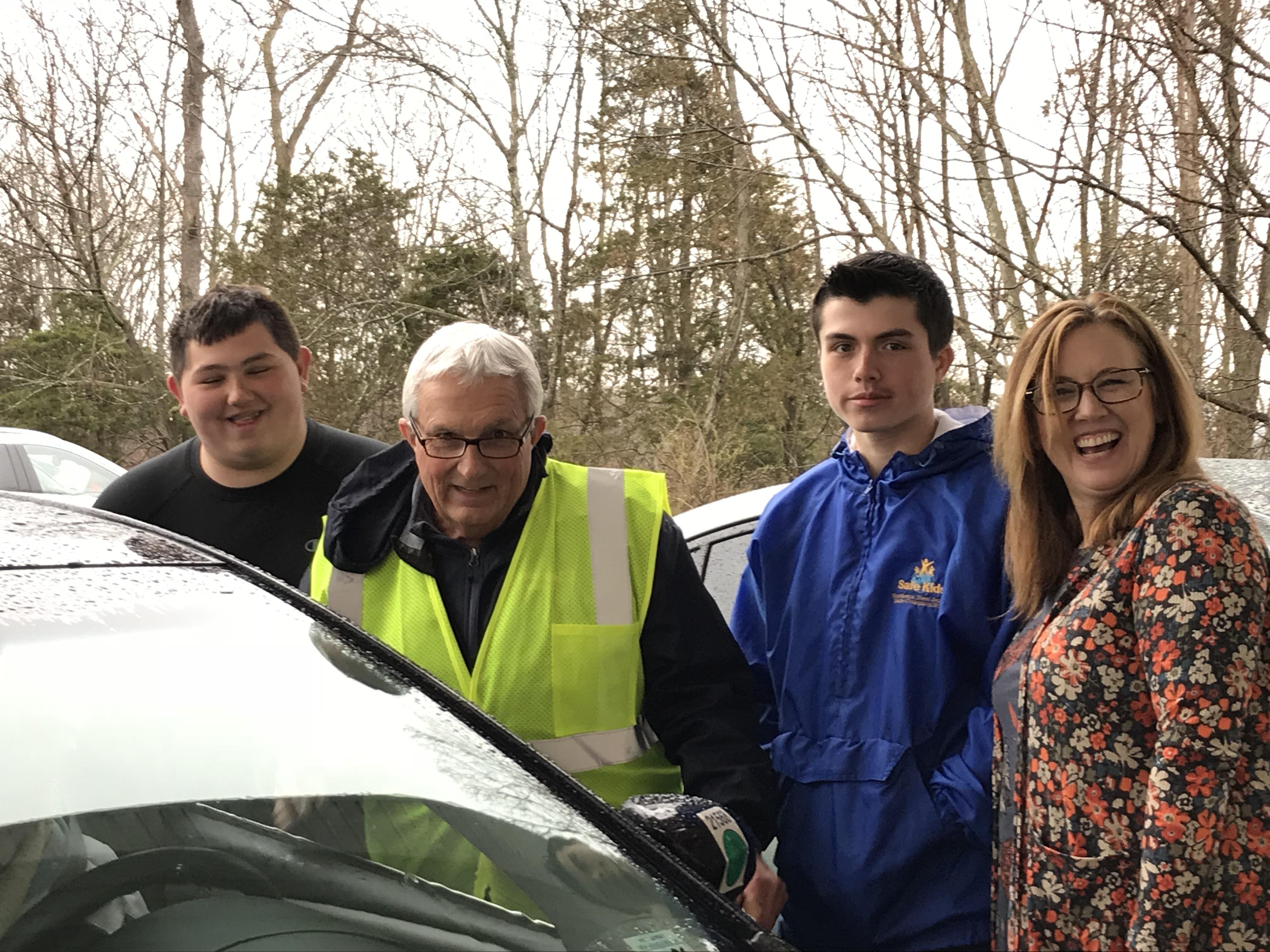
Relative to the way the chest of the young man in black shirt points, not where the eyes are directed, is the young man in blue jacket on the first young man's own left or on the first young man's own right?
on the first young man's own left

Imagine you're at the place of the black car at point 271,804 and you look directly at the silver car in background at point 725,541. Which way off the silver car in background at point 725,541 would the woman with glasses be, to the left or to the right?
right

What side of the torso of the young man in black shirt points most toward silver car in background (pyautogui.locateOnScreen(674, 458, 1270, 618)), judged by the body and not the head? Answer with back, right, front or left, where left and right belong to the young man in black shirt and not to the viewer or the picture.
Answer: left

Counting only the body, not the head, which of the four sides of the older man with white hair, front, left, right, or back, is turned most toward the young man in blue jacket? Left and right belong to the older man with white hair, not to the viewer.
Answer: left

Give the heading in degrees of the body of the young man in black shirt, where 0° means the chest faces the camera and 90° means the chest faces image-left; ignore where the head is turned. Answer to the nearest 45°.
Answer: approximately 0°

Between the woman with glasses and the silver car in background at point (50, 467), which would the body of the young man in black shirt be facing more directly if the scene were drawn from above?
the woman with glasses
